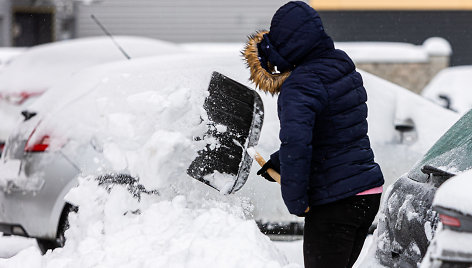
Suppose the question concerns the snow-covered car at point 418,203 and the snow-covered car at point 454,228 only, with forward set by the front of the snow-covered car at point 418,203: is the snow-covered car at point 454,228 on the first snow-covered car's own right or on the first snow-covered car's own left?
on the first snow-covered car's own left

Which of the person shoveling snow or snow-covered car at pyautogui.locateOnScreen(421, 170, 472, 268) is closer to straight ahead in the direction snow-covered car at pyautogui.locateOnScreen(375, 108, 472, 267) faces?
the person shoveling snow

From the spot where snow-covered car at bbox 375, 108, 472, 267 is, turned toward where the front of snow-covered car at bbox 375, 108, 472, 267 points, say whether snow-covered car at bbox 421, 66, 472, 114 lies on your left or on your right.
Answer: on your right
